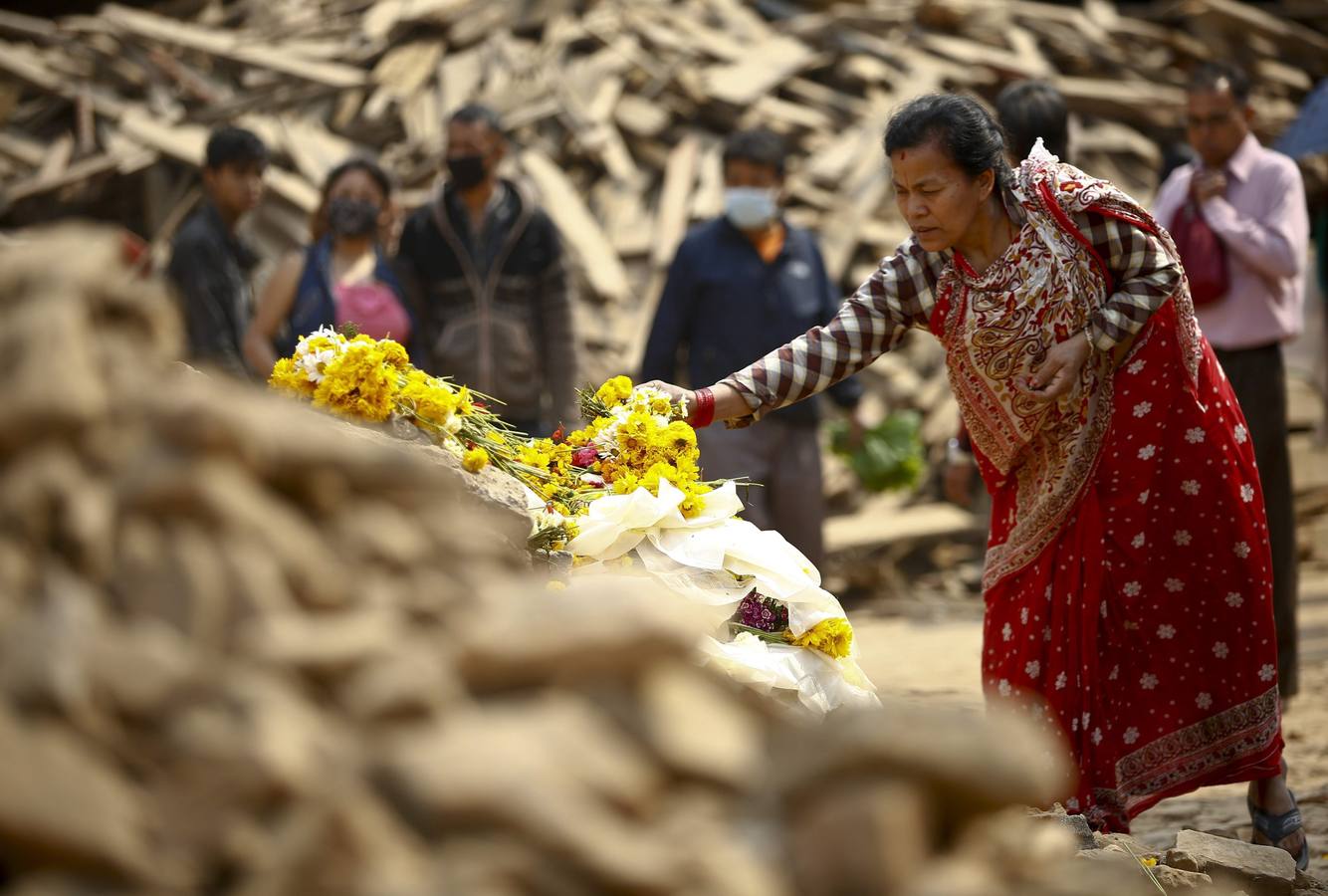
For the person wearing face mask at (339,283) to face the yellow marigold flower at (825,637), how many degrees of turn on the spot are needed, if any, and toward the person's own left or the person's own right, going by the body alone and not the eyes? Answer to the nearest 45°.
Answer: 0° — they already face it

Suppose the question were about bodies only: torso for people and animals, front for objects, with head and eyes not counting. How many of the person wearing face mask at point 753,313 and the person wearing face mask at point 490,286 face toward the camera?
2

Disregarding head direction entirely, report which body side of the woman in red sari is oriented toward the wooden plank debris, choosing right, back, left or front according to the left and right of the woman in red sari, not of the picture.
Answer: right

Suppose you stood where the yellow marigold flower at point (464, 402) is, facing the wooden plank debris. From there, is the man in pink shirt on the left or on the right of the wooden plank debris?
right

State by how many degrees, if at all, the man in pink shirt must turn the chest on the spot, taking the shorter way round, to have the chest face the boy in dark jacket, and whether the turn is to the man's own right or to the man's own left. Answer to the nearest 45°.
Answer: approximately 45° to the man's own right

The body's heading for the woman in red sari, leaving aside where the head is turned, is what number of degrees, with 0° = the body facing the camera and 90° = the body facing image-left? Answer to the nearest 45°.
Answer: approximately 45°

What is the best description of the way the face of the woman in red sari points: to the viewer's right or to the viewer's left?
to the viewer's left

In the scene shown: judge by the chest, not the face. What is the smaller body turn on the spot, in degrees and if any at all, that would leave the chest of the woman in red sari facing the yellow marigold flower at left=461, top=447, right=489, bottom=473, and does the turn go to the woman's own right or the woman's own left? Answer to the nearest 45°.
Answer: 0° — they already face it
